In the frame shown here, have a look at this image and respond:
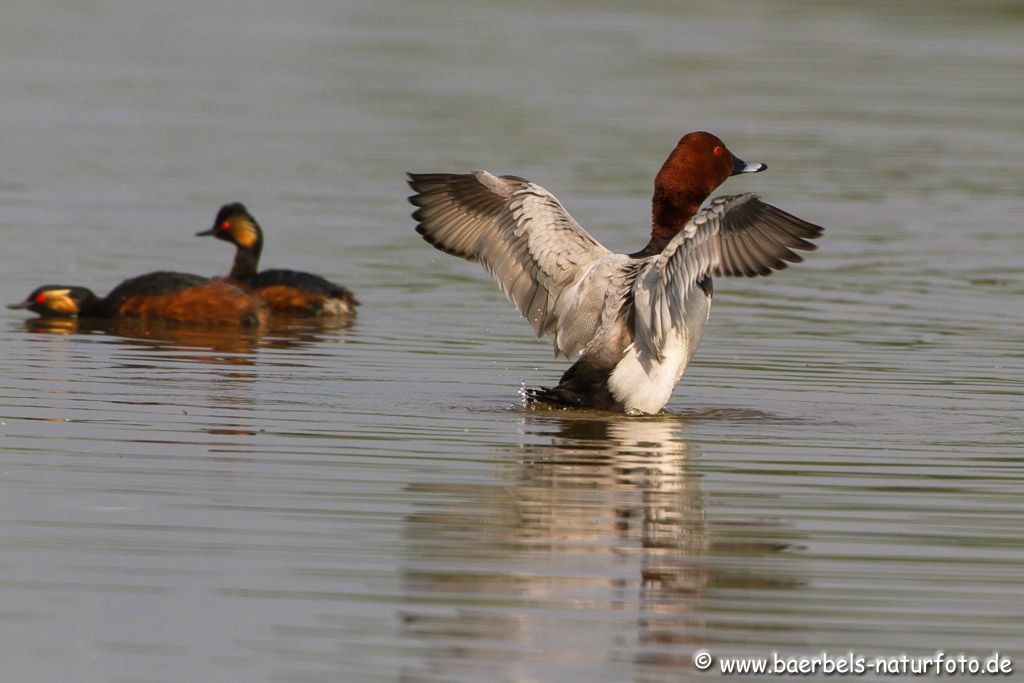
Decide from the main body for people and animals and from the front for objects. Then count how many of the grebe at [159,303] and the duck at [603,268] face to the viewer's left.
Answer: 1

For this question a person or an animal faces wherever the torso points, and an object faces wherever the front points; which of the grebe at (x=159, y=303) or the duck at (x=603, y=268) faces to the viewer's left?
the grebe at (x=159, y=303)

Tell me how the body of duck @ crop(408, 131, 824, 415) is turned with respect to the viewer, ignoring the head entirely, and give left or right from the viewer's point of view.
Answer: facing away from the viewer and to the right of the viewer

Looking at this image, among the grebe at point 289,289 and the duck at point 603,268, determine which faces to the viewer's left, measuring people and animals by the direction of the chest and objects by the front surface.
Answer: the grebe at point 289,289

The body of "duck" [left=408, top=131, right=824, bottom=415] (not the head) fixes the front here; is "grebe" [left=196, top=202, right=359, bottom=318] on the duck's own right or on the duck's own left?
on the duck's own left

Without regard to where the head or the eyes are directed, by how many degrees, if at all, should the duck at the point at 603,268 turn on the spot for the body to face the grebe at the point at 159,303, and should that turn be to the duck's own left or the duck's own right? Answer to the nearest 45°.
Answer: approximately 90° to the duck's own left
